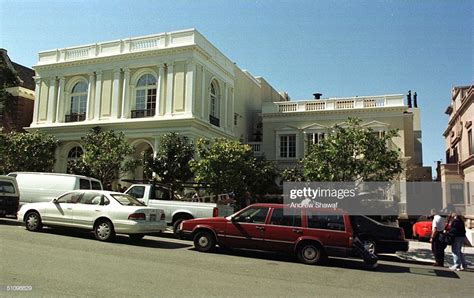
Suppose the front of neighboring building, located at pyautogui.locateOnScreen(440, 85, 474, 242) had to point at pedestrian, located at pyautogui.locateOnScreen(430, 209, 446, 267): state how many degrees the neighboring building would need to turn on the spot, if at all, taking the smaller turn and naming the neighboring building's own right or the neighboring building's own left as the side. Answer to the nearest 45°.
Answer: approximately 45° to the neighboring building's own left

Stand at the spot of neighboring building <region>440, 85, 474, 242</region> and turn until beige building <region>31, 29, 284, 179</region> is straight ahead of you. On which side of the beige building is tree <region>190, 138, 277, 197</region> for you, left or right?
left

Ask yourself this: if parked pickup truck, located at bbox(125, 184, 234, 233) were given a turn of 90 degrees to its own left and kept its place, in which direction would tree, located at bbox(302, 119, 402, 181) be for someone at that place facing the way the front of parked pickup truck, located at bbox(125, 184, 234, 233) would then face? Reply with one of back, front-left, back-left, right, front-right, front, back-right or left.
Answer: back-left

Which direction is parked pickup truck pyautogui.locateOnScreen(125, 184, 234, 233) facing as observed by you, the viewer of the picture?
facing away from the viewer and to the left of the viewer

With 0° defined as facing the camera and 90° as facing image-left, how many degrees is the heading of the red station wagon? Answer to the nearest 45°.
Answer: approximately 90°

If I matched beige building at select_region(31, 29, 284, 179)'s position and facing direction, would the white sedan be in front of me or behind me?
in front

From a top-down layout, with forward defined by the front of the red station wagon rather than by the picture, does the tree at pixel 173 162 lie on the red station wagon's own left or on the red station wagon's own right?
on the red station wagon's own right

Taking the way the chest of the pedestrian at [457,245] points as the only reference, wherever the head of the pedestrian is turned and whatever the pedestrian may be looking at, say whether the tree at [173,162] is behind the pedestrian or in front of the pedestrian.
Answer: in front

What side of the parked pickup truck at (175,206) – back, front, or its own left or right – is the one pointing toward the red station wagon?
back

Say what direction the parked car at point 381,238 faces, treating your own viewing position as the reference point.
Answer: facing away from the viewer and to the left of the viewer

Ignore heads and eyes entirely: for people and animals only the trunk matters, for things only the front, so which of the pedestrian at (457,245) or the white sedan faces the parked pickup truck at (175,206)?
the pedestrian

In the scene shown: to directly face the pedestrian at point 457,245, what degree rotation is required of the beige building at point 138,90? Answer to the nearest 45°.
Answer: approximately 90° to its left

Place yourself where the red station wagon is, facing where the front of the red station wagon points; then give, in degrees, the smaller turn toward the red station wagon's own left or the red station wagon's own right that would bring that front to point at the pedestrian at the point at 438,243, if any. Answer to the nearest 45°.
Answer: approximately 180°
